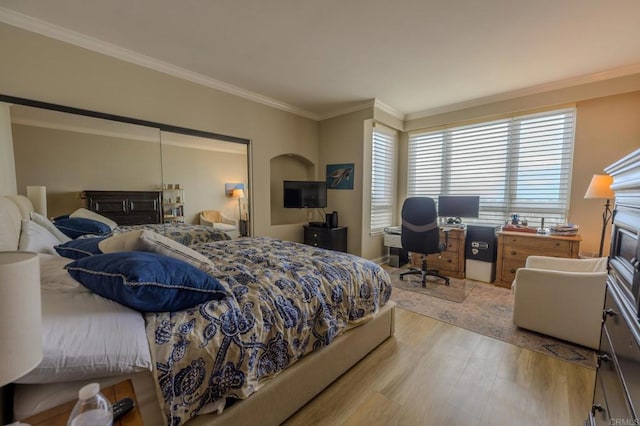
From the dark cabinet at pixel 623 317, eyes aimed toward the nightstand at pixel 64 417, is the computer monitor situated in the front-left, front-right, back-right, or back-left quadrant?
back-right

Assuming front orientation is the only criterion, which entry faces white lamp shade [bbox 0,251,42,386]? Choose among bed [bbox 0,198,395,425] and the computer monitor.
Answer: the computer monitor

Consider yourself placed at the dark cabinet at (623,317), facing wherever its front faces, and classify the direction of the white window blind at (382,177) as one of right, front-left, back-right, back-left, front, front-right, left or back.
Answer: front-right

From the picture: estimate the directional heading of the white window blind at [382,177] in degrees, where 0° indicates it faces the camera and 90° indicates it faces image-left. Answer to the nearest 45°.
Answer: approximately 315°

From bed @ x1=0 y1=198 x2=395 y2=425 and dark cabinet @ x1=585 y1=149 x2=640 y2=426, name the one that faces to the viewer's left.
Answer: the dark cabinet

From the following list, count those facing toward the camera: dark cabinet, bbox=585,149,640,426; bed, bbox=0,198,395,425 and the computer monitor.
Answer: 1

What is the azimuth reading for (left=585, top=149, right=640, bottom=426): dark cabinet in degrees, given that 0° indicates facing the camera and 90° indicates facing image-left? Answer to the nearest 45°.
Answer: approximately 90°

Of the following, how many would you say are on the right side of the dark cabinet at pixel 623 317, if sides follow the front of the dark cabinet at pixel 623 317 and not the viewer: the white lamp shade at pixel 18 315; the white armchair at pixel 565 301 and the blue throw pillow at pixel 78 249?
1

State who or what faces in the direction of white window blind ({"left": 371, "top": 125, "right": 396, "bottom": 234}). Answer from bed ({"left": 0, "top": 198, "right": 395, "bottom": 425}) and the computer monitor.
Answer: the bed

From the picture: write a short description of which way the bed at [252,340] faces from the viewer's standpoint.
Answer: facing away from the viewer and to the right of the viewer

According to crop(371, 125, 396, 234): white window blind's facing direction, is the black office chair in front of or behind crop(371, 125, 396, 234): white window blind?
in front

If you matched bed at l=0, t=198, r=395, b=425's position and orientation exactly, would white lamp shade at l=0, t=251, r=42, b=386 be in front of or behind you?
behind
